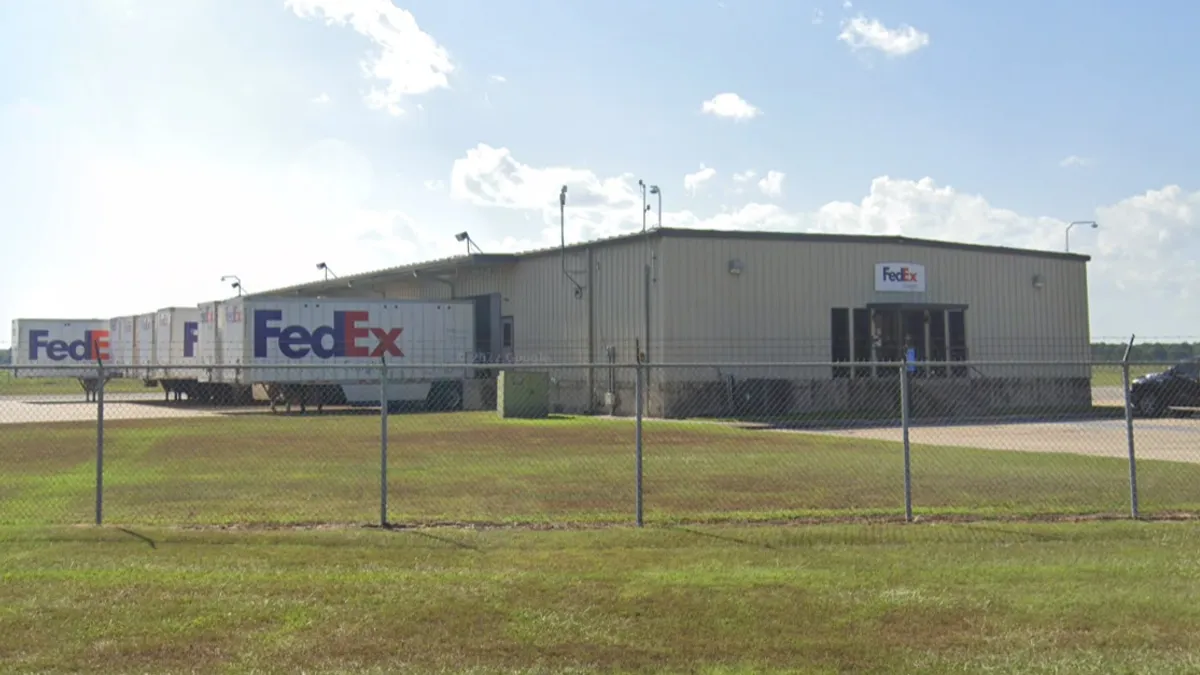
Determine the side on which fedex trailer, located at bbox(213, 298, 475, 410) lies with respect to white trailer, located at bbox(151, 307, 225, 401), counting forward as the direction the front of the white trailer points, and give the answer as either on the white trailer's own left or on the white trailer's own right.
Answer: on the white trailer's own left

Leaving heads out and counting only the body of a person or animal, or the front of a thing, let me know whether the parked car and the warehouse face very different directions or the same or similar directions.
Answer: very different directions

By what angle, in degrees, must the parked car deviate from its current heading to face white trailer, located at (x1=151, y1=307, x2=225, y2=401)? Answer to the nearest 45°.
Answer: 0° — it already faces it

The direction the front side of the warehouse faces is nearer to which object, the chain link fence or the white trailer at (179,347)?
the chain link fence

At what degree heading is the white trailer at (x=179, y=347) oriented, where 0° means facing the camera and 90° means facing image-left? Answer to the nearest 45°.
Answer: approximately 45°

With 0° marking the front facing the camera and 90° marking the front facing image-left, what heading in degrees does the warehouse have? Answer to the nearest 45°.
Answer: approximately 315°

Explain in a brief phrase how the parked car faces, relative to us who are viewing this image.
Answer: facing to the left of the viewer

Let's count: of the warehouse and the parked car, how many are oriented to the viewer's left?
1
